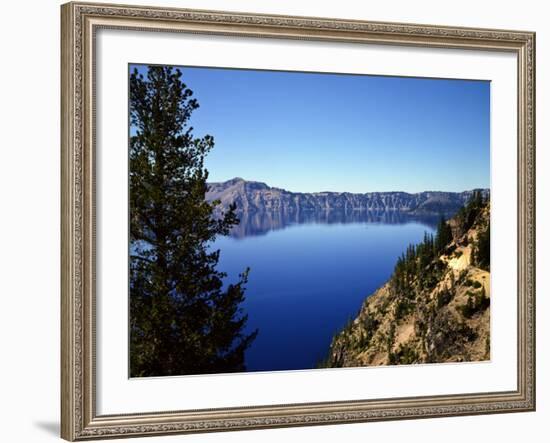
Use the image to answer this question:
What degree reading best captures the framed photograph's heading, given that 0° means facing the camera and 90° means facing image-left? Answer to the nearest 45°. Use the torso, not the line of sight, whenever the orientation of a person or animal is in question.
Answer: approximately 315°
